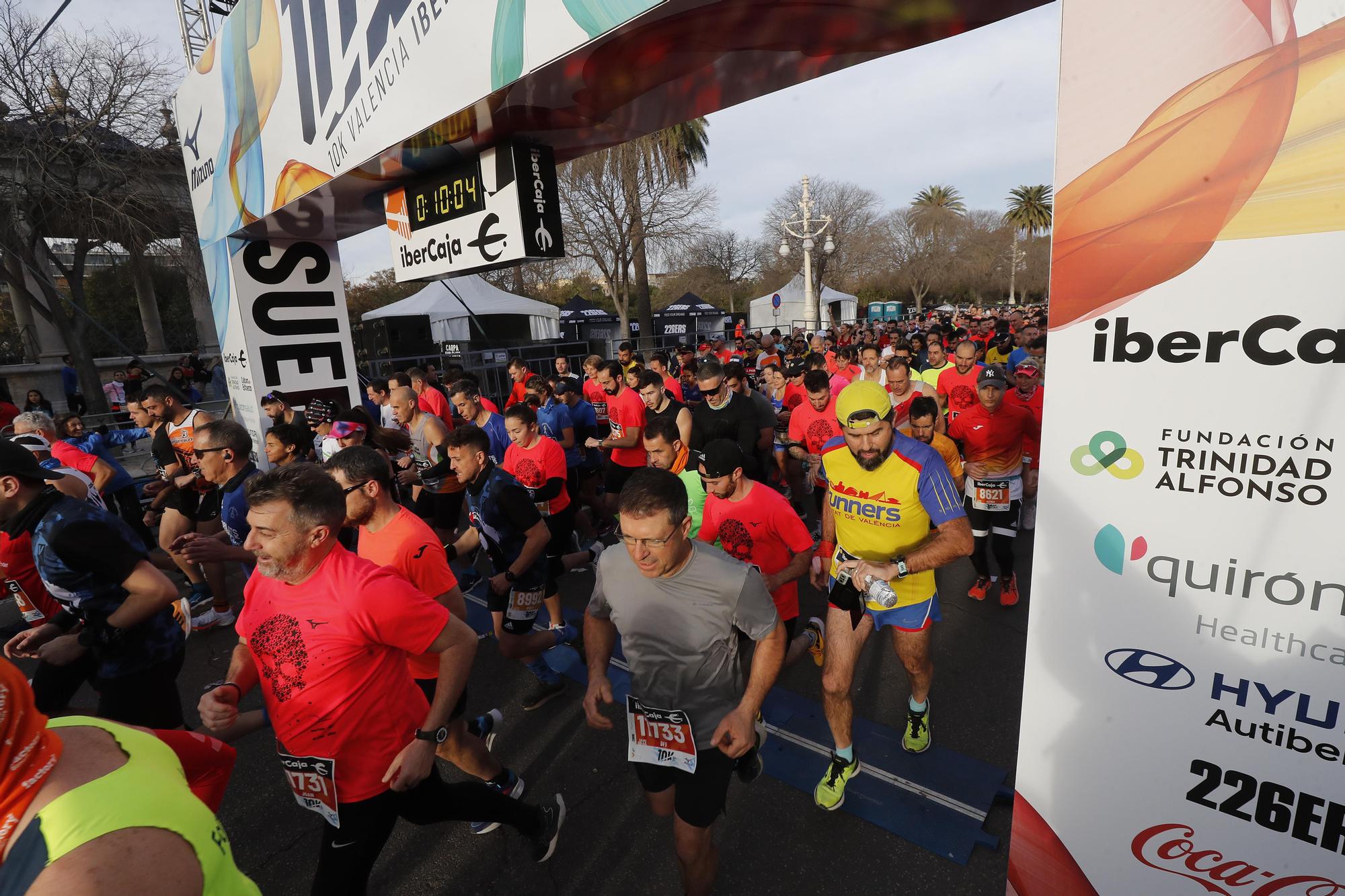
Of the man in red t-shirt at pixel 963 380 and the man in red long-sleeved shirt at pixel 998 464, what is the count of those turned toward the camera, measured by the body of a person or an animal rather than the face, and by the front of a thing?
2

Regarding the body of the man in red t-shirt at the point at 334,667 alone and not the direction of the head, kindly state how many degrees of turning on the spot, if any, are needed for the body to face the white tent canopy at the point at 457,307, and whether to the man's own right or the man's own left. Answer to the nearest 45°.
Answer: approximately 135° to the man's own right

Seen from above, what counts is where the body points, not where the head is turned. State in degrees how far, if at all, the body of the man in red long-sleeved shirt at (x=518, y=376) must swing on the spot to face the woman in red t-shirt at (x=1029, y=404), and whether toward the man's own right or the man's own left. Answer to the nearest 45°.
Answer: approximately 90° to the man's own left

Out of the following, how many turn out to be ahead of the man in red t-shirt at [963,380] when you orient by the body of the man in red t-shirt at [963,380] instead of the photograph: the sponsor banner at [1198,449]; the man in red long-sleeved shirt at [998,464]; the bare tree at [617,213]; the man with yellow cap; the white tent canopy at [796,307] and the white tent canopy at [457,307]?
3

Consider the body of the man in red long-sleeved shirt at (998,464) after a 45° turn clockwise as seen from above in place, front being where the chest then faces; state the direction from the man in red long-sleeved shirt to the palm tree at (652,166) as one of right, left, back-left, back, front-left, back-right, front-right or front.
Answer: right

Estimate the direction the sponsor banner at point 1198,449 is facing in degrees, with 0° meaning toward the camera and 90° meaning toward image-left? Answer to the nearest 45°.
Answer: approximately 45°
